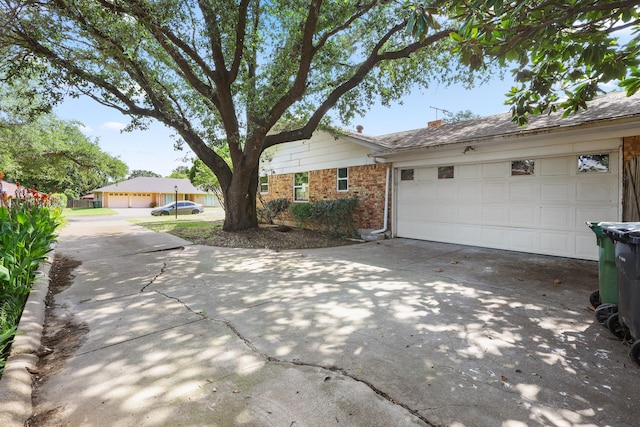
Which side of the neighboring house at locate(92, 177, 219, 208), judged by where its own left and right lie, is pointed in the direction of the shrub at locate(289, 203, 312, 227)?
front

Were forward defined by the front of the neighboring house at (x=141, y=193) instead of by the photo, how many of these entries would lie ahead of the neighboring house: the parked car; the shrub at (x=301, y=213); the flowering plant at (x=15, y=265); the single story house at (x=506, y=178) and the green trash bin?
5

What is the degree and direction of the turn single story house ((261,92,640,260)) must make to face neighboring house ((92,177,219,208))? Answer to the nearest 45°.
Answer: approximately 90° to its right

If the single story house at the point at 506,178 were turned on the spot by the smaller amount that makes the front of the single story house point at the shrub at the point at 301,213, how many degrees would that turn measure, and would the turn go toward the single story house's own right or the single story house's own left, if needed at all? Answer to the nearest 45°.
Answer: approximately 45° to the single story house's own right

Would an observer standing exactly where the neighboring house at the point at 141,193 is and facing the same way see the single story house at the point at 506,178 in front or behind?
in front

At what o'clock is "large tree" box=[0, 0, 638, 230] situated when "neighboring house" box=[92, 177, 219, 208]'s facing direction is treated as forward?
The large tree is roughly at 12 o'clock from the neighboring house.

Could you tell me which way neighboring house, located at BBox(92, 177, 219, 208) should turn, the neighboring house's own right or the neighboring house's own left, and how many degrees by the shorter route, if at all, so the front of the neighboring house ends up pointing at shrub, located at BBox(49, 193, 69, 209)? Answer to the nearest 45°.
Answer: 0° — it already faces it

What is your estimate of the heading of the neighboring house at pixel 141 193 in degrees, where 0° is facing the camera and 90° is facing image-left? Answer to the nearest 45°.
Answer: approximately 0°

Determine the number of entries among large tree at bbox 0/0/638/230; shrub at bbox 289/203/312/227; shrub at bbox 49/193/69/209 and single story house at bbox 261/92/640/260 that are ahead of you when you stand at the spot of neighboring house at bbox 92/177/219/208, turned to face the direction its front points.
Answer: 4

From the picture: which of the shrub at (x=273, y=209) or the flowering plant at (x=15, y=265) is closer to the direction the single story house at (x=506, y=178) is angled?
the flowering plant

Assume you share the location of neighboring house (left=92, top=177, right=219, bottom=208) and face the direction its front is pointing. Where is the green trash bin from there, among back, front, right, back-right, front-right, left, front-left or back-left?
front

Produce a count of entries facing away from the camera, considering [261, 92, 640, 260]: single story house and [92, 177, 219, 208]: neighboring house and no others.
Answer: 0

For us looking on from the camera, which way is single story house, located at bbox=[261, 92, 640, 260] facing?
facing the viewer and to the left of the viewer

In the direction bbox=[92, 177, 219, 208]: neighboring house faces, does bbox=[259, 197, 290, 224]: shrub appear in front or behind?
in front

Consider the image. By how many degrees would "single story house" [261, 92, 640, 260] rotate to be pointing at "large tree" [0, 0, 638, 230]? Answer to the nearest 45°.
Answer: approximately 45° to its right
